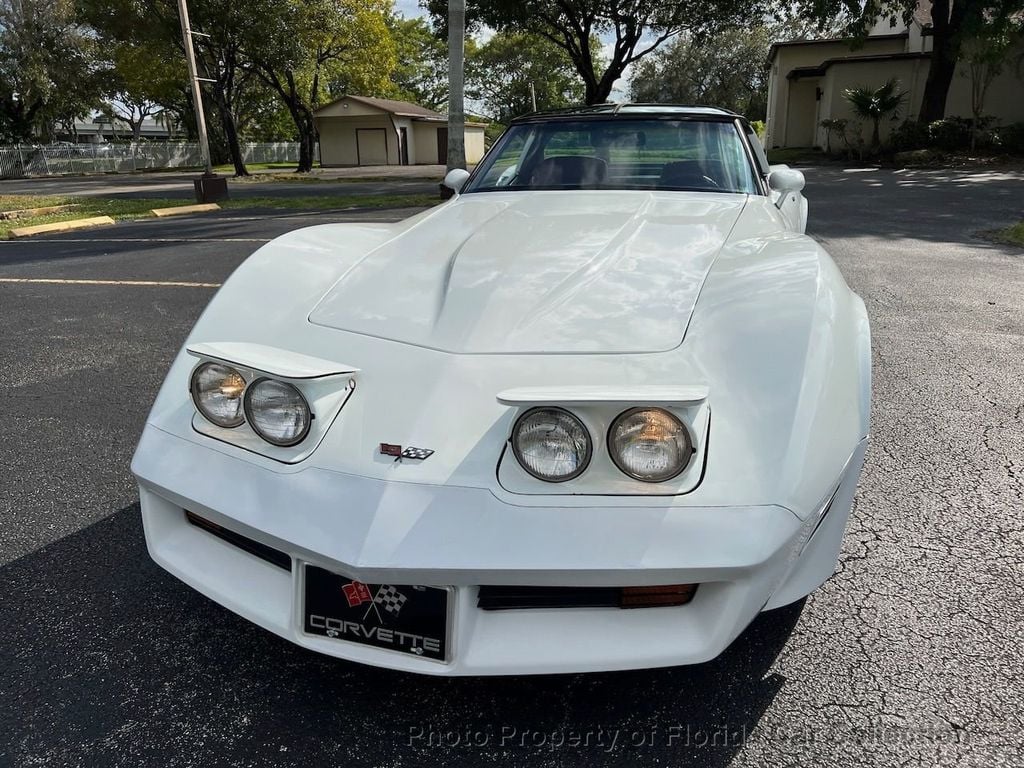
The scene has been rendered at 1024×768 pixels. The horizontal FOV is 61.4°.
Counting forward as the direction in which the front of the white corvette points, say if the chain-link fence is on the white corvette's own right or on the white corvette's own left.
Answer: on the white corvette's own right

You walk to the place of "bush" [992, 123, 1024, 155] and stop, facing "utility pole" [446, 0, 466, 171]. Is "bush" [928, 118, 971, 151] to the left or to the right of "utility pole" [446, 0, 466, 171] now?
right

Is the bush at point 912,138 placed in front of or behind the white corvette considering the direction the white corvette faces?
behind

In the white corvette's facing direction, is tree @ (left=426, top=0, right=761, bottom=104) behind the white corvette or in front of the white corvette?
behind

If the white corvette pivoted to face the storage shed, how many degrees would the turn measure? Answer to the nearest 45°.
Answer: approximately 135° to its right

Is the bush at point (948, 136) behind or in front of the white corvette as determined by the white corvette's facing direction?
behind

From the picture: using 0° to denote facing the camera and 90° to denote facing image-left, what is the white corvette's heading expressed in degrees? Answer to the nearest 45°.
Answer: approximately 45°
